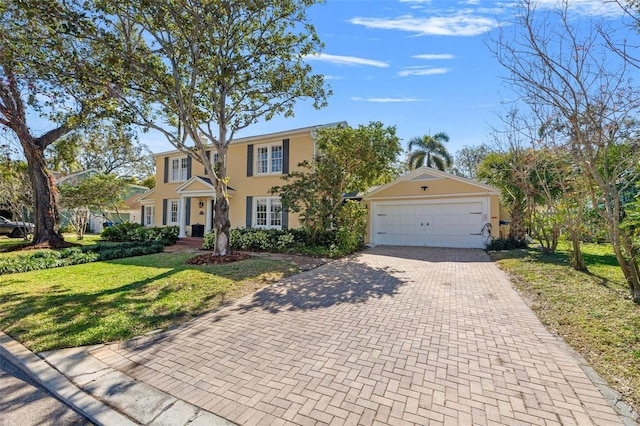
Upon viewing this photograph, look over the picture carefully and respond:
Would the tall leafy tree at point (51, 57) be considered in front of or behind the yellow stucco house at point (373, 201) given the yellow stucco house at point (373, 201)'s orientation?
in front

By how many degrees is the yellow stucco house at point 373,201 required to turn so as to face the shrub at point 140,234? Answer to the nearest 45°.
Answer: approximately 45° to its right

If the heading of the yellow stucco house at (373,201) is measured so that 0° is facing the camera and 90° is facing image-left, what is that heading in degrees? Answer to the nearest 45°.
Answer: approximately 45°

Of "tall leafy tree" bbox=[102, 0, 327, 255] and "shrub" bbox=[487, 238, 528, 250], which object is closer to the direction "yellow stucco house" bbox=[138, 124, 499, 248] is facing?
the tall leafy tree

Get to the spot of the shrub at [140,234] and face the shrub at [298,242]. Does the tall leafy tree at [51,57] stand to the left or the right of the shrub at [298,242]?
right

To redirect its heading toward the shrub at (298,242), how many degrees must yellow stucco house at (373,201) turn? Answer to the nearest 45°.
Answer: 0° — it already faces it

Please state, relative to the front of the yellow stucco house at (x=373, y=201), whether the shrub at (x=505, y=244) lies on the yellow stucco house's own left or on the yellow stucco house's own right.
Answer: on the yellow stucco house's own left

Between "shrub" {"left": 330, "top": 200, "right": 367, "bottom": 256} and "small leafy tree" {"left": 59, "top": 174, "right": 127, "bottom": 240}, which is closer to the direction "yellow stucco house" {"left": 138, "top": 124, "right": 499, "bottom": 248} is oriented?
the shrub

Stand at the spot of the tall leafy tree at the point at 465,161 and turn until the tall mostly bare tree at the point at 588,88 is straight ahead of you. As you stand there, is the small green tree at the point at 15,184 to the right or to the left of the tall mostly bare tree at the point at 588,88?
right

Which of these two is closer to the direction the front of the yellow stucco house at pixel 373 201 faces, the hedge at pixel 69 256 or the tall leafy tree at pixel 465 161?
the hedge

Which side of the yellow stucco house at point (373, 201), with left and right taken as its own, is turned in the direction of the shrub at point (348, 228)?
front

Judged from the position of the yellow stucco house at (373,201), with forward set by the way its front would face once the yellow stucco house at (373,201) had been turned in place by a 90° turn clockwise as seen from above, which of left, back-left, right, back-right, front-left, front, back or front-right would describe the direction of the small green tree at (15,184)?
front-left

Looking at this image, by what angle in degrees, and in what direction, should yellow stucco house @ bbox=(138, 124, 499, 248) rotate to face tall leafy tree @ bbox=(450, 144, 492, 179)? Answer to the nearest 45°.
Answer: approximately 180°
